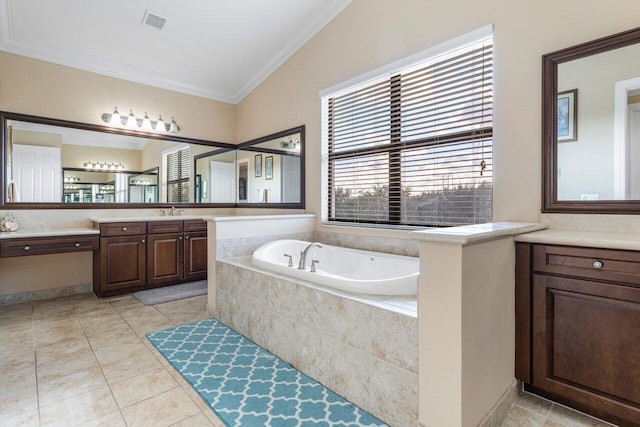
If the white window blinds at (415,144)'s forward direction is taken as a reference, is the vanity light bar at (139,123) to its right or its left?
on its right

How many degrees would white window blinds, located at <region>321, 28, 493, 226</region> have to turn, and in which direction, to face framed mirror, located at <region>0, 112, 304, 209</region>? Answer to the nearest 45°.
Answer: approximately 45° to its right

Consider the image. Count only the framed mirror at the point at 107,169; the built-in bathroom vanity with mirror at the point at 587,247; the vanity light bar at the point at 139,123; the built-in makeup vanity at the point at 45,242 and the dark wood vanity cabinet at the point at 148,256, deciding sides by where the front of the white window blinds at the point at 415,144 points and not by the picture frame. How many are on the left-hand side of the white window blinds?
1

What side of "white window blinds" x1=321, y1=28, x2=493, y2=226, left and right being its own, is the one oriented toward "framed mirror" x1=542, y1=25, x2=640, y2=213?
left

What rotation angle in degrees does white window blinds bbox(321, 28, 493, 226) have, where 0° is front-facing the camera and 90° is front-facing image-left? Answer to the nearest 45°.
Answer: approximately 45°

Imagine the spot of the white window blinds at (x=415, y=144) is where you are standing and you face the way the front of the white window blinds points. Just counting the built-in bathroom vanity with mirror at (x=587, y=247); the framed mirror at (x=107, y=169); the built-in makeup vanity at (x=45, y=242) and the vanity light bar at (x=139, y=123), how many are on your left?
1

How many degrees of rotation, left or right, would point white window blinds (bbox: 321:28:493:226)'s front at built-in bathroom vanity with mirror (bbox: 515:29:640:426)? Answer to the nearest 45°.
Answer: approximately 90° to its left

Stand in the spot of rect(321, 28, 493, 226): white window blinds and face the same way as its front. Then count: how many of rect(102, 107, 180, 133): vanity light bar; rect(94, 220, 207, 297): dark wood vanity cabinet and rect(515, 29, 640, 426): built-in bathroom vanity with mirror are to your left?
1

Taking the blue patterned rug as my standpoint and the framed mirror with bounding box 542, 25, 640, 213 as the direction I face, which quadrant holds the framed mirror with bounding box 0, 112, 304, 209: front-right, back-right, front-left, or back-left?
back-left
